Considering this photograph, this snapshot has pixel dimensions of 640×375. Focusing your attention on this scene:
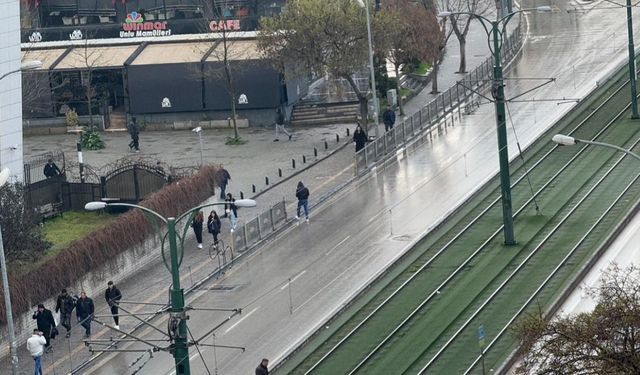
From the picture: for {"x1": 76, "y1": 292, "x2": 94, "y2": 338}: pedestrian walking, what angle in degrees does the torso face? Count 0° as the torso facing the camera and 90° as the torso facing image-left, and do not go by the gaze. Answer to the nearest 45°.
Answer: approximately 45°

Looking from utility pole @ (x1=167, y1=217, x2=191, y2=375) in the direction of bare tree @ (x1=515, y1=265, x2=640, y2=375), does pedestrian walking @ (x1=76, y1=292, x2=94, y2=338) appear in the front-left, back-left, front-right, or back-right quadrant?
back-left

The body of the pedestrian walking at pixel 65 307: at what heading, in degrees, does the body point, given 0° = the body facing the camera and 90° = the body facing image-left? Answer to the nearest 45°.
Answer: approximately 45°

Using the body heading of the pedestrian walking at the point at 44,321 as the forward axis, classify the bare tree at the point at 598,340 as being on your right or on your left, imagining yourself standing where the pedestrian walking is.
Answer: on your left

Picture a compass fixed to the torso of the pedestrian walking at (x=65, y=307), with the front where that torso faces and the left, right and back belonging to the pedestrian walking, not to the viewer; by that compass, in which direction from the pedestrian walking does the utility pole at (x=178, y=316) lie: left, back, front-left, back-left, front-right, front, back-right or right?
front-left

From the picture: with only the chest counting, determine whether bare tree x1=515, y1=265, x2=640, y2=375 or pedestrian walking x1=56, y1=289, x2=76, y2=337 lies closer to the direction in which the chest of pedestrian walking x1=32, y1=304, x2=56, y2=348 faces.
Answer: the bare tree
